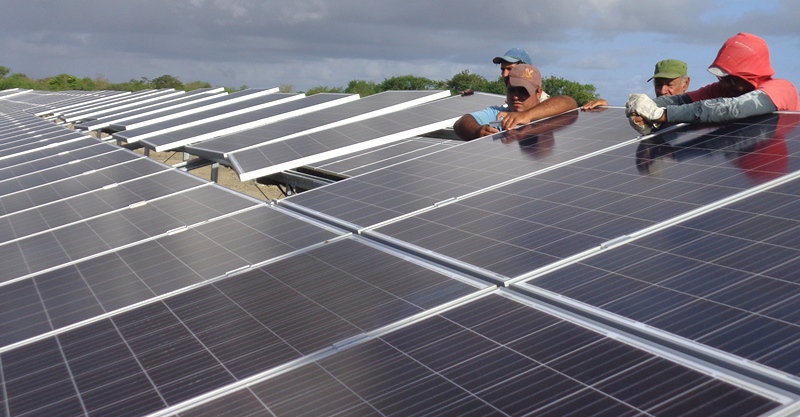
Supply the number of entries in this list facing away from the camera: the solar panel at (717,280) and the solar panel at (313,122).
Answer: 0

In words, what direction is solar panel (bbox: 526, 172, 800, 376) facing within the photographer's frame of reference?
facing the viewer and to the left of the viewer

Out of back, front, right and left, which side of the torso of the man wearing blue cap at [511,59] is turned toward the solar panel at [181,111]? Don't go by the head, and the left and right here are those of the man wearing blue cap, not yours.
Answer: right

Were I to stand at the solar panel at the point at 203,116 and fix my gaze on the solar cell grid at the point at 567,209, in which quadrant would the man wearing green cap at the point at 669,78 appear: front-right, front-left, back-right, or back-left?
front-left

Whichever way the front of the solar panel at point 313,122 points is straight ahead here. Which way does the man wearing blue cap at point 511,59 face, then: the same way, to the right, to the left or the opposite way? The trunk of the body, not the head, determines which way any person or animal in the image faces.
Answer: the same way

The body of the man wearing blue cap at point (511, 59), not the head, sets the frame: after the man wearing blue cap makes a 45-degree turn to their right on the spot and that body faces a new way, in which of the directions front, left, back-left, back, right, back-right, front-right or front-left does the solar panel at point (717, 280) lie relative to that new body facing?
left

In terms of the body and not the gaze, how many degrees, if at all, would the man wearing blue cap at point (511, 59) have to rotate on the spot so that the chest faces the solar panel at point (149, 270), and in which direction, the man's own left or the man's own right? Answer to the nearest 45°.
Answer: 0° — they already face it

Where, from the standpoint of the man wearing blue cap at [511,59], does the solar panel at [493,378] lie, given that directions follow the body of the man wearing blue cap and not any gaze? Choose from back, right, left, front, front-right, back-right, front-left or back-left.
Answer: front-left

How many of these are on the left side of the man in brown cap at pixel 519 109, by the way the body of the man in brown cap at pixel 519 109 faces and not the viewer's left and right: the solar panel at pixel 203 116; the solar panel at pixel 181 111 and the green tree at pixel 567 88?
0

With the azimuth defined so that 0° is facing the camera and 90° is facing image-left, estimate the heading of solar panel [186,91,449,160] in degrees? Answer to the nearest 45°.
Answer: approximately 45°

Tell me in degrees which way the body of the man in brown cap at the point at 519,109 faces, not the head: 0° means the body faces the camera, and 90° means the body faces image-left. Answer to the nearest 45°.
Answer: approximately 45°
